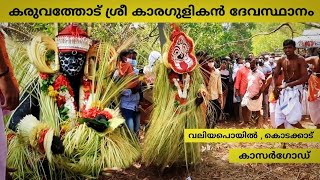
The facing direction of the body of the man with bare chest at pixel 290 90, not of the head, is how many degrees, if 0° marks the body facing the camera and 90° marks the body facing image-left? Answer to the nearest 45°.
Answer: approximately 0°

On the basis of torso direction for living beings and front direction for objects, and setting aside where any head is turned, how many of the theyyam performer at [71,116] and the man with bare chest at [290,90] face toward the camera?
2

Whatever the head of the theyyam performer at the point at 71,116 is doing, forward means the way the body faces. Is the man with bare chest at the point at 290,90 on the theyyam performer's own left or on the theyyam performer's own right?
on the theyyam performer's own left

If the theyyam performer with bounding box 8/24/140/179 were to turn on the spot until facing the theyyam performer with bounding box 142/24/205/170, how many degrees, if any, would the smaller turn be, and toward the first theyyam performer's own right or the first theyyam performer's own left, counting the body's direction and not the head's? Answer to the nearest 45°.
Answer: approximately 90° to the first theyyam performer's own left

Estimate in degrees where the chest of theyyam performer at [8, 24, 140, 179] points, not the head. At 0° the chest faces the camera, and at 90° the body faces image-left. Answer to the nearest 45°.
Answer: approximately 0°
